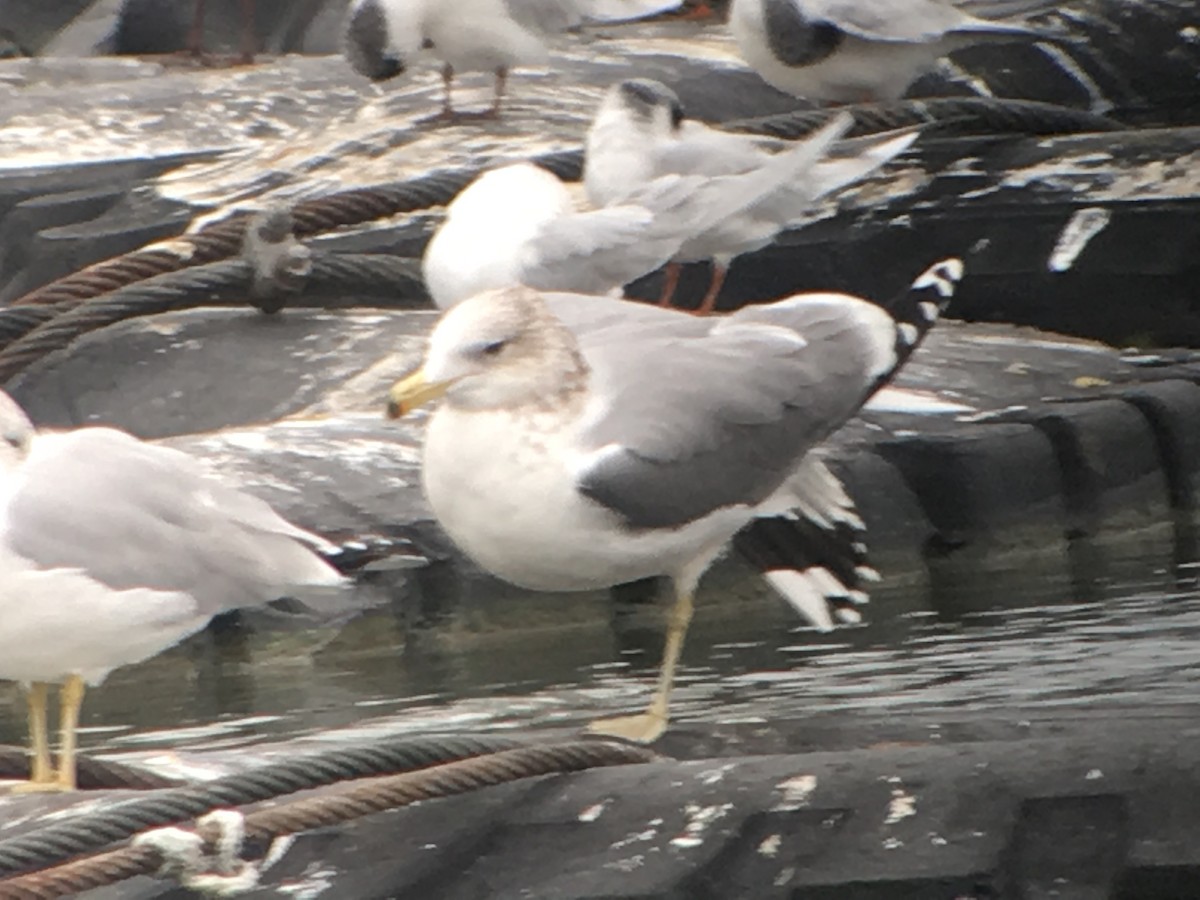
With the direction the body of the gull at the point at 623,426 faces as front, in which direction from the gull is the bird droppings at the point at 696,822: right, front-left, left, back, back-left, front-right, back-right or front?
left

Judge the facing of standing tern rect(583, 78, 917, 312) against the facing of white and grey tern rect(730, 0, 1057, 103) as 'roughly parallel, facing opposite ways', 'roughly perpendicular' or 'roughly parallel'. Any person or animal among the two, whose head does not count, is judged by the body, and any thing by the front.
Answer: roughly parallel

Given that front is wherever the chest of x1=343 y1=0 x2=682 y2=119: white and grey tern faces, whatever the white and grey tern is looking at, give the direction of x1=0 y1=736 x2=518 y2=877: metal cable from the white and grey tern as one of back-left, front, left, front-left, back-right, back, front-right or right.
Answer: left

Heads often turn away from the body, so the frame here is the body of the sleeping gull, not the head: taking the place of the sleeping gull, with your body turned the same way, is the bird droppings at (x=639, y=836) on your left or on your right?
on your left

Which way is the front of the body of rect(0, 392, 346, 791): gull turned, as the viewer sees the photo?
to the viewer's left

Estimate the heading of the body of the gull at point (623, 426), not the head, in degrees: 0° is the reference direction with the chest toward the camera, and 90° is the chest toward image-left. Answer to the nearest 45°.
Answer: approximately 90°

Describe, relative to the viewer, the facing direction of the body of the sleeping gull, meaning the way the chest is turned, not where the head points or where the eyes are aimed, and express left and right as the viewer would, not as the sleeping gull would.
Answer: facing to the left of the viewer

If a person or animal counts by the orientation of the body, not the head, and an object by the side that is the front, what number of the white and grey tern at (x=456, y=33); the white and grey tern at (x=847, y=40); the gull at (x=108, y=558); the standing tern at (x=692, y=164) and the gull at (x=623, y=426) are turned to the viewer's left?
5

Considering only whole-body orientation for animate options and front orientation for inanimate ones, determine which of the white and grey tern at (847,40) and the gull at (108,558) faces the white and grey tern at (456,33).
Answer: the white and grey tern at (847,40)

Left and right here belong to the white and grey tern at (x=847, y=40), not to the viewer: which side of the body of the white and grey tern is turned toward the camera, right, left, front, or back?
left

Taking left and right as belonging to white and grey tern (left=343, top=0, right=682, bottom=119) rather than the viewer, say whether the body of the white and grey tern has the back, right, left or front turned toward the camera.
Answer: left
